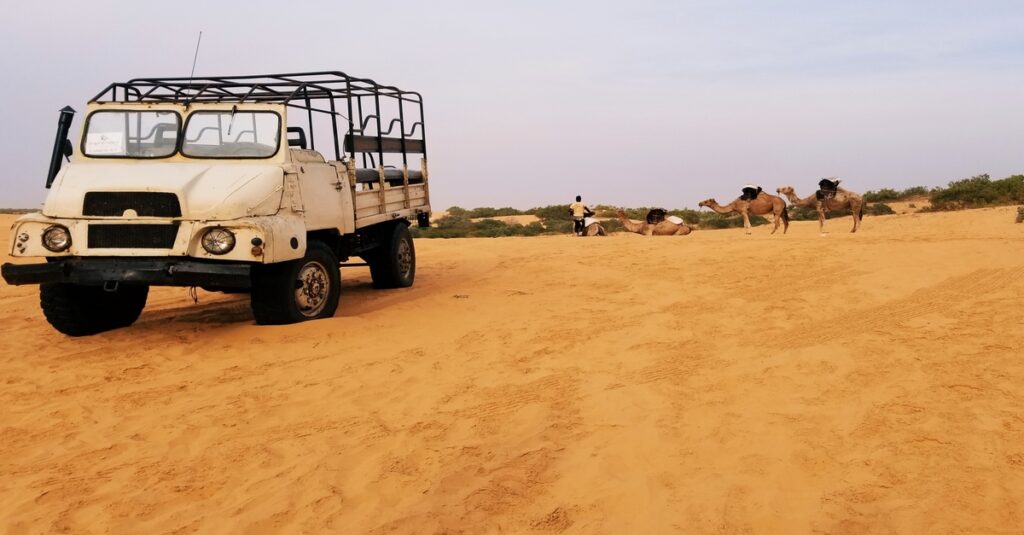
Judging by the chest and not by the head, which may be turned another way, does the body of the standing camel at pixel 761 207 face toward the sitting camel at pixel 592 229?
yes

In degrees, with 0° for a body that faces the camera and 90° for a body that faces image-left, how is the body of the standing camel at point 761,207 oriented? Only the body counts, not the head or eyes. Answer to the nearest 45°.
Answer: approximately 90°

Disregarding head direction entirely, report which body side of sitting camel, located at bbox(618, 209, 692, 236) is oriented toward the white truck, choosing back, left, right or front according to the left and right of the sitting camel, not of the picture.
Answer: left

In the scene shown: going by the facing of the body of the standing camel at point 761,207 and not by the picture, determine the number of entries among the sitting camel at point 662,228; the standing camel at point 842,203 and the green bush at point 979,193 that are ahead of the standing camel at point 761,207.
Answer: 1

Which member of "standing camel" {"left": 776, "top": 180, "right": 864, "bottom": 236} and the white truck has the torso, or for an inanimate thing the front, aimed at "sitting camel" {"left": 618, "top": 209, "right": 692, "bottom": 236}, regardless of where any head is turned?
the standing camel

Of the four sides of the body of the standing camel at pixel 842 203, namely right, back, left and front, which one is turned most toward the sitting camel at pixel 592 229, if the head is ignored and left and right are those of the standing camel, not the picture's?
front

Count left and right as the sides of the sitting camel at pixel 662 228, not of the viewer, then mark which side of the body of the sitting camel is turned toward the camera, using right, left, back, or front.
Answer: left

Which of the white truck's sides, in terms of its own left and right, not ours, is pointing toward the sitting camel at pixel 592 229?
back

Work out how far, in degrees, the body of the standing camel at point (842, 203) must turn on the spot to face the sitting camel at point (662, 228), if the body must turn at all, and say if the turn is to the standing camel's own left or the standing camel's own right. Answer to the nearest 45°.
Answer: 0° — it already faces it

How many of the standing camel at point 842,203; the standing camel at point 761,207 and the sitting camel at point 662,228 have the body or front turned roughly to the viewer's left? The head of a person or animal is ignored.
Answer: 3

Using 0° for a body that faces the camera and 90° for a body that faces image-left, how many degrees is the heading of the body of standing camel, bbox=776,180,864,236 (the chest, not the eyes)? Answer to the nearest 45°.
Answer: approximately 90°

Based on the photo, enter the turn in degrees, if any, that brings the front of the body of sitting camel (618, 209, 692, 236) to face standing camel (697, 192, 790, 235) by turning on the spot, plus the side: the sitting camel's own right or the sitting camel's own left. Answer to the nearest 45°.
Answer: approximately 180°

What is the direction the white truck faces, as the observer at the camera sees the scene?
facing the viewer and to the left of the viewer
